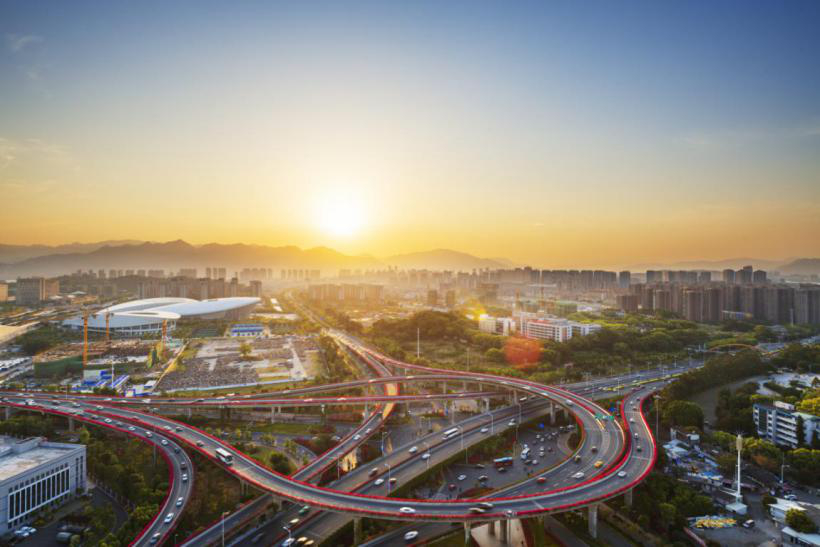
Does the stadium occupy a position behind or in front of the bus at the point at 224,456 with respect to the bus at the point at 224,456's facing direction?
behind

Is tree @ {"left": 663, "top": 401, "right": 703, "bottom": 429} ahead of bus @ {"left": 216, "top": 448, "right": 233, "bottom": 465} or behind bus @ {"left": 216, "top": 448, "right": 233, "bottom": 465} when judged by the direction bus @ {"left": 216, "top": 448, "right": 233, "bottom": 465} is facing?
ahead

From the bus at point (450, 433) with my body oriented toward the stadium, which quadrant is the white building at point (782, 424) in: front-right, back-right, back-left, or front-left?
back-right

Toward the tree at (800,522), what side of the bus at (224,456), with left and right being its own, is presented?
front

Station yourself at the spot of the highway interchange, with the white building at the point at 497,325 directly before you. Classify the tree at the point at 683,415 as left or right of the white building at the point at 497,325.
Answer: right

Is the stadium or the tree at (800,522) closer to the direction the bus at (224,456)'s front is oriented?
the tree

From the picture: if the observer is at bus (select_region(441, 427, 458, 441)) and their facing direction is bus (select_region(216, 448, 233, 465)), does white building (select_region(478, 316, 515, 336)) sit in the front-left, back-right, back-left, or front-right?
back-right

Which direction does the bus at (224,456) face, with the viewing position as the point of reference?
facing the viewer and to the right of the viewer
